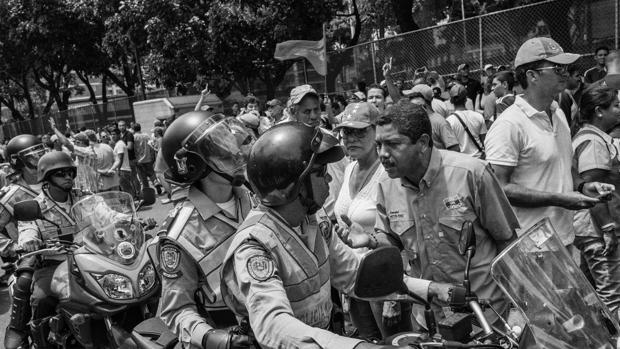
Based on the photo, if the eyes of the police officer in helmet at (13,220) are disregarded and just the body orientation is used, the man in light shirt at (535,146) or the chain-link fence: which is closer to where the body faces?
the man in light shirt

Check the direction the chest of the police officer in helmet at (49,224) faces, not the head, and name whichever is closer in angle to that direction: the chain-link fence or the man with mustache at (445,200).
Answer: the man with mustache

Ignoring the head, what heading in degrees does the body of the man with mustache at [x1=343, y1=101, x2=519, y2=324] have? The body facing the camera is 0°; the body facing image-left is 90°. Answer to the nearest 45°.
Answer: approximately 45°

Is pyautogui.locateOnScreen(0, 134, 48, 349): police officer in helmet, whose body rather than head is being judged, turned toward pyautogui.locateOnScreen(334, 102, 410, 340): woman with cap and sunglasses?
yes

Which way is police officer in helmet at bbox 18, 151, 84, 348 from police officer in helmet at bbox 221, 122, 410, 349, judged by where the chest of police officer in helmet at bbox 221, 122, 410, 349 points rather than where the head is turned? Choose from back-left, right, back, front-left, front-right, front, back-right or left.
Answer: back

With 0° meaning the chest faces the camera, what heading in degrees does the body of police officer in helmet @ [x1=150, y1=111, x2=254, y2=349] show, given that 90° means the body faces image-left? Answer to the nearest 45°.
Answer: approximately 315°

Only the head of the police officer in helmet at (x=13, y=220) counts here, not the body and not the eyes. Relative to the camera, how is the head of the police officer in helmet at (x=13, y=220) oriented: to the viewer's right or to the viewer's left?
to the viewer's right

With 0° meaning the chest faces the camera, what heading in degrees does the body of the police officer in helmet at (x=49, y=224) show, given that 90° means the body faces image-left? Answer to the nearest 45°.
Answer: approximately 315°

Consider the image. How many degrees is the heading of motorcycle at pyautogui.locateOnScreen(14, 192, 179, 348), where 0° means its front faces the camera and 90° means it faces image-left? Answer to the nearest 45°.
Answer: approximately 315°

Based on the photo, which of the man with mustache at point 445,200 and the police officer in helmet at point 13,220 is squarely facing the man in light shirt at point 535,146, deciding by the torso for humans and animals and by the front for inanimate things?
the police officer in helmet

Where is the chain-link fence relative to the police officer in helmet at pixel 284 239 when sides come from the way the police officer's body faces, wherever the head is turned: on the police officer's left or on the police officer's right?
on the police officer's left
